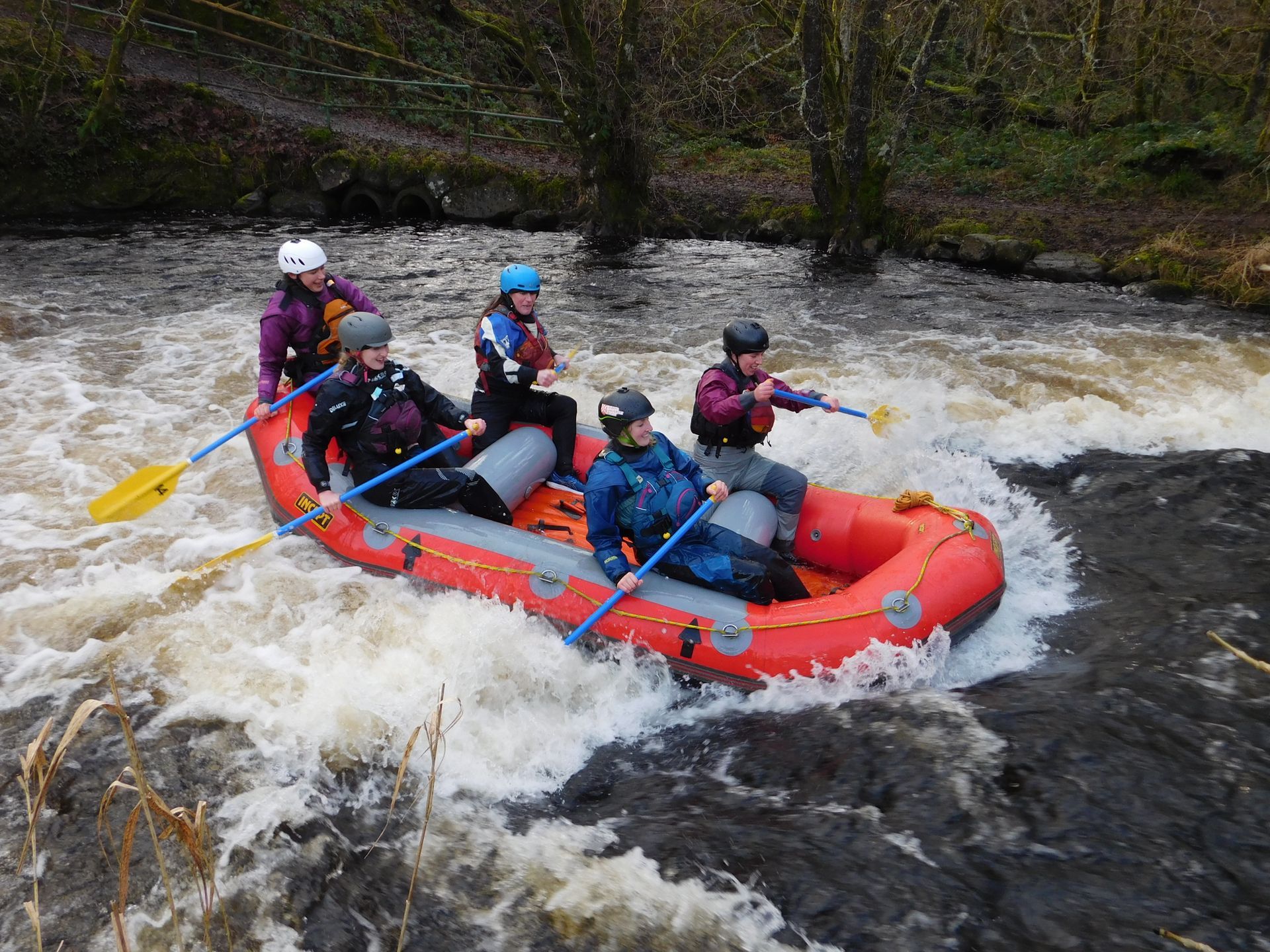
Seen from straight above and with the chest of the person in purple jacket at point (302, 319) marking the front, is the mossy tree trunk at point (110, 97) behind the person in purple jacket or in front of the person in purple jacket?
behind

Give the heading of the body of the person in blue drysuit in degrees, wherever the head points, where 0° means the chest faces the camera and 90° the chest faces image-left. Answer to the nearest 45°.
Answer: approximately 315°

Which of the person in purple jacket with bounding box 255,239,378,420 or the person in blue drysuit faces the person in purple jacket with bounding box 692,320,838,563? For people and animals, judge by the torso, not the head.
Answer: the person in purple jacket with bounding box 255,239,378,420

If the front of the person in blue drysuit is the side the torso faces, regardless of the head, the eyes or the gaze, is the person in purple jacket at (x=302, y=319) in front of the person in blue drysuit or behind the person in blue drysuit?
behind

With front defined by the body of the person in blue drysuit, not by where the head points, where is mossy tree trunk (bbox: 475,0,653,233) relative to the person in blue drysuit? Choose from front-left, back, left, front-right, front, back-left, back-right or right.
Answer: back-left

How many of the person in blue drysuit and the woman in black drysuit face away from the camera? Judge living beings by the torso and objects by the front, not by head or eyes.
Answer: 0

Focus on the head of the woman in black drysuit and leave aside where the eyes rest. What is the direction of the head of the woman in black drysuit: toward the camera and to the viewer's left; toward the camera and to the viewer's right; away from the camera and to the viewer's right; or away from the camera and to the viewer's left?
toward the camera and to the viewer's right

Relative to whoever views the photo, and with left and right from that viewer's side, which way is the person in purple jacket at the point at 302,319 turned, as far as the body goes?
facing the viewer and to the right of the viewer

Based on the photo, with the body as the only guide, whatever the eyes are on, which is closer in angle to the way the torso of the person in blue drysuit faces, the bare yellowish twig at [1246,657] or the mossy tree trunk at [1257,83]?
the bare yellowish twig

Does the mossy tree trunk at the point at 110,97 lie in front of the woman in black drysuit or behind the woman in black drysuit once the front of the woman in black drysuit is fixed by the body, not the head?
behind

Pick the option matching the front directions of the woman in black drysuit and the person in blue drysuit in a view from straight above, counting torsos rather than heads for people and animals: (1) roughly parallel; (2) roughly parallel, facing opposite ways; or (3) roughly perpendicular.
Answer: roughly parallel

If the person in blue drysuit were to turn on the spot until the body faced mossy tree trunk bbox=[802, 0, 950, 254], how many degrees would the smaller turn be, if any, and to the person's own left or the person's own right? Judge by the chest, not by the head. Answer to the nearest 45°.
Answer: approximately 135° to the person's own left

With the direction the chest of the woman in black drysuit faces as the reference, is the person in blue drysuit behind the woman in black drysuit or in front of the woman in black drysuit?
in front

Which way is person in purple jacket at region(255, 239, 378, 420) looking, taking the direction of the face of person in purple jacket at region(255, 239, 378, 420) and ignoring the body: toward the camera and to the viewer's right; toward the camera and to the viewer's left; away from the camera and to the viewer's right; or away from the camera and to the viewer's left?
toward the camera and to the viewer's right

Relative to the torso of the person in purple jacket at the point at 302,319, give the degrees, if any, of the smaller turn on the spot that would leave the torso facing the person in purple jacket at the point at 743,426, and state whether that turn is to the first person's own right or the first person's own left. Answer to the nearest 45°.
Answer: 0° — they already face them

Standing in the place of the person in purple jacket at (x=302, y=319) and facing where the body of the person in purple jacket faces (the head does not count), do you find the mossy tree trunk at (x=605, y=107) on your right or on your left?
on your left

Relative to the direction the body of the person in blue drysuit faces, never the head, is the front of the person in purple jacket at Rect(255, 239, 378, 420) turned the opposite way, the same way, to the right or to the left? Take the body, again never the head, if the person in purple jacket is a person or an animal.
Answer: the same way

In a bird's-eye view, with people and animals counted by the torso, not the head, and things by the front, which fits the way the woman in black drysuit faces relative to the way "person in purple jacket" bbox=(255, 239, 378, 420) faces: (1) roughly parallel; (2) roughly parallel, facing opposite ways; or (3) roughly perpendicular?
roughly parallel

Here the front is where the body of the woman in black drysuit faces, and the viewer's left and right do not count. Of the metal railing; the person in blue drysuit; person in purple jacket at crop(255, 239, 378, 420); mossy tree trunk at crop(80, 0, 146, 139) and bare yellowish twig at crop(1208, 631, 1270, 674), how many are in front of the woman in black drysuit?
2
